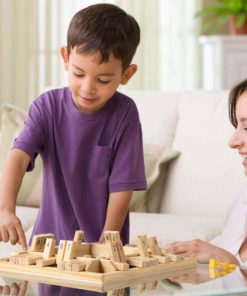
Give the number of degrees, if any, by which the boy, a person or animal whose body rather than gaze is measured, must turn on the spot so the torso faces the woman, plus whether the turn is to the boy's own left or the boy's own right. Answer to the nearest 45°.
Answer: approximately 45° to the boy's own left

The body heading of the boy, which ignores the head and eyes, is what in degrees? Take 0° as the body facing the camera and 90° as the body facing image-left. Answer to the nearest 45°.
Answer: approximately 0°

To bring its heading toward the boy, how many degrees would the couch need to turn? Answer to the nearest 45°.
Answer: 0° — it already faces them

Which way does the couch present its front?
toward the camera

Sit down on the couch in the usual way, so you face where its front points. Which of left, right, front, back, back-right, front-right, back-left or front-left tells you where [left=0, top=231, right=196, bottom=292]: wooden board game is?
front

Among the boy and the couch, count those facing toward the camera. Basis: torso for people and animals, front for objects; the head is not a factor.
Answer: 2

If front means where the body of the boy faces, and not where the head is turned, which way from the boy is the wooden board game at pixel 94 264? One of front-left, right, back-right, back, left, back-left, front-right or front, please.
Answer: front

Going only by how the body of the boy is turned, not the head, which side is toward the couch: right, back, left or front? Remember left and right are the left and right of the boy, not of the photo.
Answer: back
